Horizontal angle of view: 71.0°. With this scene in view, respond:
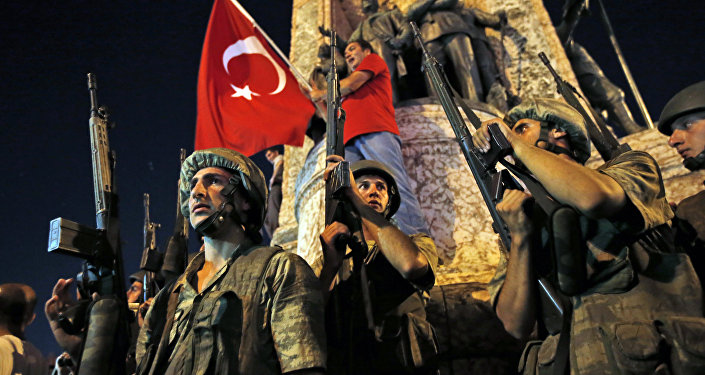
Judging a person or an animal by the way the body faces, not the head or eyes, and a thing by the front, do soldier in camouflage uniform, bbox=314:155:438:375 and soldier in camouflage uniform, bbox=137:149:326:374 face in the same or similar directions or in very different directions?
same or similar directions

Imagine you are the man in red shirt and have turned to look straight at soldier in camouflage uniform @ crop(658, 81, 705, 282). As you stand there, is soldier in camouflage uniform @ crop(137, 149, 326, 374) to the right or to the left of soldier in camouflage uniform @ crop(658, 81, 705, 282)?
right

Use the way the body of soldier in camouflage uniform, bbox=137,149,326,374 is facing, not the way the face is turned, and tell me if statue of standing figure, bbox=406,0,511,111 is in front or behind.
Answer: behind

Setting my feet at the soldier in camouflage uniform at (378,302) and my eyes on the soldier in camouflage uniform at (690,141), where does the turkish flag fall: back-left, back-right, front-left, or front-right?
back-left

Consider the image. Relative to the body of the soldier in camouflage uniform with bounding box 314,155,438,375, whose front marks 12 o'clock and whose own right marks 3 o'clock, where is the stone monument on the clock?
The stone monument is roughly at 5 o'clock from the soldier in camouflage uniform.

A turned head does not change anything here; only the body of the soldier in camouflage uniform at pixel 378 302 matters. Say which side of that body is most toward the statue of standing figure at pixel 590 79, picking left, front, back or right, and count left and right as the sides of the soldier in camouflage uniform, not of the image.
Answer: back

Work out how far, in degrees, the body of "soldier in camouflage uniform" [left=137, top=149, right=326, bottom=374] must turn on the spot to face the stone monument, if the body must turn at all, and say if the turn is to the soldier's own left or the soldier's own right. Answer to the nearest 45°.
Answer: approximately 180°

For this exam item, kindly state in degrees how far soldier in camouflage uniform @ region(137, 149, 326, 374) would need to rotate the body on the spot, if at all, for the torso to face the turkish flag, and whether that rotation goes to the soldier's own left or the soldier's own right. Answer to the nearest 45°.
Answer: approximately 135° to the soldier's own right

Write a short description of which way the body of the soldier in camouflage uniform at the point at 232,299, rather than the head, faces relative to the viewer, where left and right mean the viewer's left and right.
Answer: facing the viewer and to the left of the viewer

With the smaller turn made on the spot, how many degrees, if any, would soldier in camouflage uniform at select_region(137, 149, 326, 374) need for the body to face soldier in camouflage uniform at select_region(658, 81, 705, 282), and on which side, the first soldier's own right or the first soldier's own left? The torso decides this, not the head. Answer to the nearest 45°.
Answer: approximately 135° to the first soldier's own left

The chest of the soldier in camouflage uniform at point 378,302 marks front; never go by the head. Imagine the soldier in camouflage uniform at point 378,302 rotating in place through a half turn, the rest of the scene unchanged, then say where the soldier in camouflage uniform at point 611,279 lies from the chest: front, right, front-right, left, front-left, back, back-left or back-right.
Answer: right

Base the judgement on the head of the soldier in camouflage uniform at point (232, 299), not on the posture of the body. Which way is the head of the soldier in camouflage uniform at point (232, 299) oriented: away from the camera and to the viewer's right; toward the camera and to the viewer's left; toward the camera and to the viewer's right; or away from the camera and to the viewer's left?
toward the camera and to the viewer's left

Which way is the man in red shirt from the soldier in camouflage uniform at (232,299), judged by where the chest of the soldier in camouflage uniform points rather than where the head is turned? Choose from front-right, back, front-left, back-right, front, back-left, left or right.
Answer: back

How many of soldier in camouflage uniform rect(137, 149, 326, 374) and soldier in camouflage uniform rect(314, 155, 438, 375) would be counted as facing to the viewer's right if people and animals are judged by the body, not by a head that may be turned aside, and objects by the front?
0
